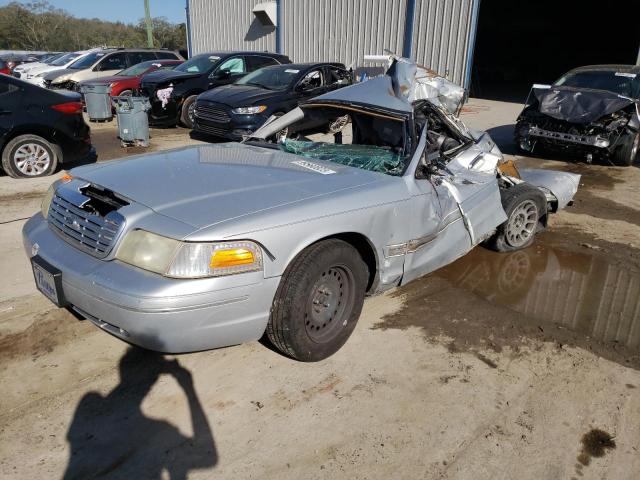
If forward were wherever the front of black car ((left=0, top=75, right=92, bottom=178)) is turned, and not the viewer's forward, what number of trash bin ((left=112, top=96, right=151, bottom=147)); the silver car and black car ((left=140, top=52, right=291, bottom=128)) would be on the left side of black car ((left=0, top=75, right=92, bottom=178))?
1

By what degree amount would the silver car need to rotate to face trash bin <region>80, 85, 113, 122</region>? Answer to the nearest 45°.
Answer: approximately 90° to its right

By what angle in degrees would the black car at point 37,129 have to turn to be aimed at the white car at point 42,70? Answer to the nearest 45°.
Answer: approximately 90° to its right

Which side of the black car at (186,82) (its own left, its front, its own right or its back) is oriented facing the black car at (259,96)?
left

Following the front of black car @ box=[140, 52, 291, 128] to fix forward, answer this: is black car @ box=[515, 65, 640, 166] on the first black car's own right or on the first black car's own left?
on the first black car's own left

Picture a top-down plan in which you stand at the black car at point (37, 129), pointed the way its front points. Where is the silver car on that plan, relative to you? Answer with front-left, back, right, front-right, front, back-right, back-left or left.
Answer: left

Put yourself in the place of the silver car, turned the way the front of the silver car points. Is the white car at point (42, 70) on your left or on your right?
on your right

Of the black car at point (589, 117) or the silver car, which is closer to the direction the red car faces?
the silver car

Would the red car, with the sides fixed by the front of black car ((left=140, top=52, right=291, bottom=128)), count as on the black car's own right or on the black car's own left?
on the black car's own right

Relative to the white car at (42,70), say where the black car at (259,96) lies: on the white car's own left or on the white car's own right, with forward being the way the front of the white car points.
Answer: on the white car's own left

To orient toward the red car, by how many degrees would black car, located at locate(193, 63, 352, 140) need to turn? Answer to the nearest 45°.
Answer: approximately 90° to its right

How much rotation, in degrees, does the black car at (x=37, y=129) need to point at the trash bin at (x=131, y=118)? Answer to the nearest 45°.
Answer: approximately 135° to its right

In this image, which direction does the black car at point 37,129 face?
to the viewer's left

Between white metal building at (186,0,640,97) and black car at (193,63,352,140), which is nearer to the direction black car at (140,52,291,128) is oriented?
the black car
